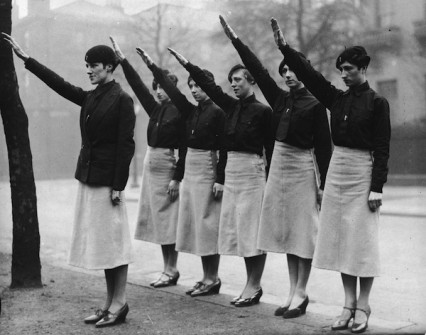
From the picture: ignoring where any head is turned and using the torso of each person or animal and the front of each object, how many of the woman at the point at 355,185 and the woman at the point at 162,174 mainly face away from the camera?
0

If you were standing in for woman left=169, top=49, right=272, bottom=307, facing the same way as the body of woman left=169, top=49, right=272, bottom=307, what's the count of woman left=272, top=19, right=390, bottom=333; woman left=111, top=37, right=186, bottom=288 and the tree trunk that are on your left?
1

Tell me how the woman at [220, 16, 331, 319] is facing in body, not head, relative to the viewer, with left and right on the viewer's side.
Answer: facing the viewer and to the left of the viewer

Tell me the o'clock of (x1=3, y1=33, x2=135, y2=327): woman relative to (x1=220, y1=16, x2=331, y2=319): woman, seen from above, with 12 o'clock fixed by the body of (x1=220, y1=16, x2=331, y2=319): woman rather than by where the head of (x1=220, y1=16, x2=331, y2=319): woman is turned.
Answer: (x1=3, y1=33, x2=135, y2=327): woman is roughly at 1 o'clock from (x1=220, y1=16, x2=331, y2=319): woman.

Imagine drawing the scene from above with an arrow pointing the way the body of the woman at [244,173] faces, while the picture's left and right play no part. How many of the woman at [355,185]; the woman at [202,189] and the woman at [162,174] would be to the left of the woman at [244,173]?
1

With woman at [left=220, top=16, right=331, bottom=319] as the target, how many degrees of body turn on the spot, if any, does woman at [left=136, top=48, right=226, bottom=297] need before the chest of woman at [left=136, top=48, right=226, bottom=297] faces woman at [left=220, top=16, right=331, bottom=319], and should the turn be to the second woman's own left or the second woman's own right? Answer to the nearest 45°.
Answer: approximately 90° to the second woman's own left

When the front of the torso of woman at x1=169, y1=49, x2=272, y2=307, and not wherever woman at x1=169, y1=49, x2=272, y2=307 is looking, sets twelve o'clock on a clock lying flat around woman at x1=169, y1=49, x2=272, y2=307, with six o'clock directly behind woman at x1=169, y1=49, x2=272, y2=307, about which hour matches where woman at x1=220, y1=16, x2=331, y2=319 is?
woman at x1=220, y1=16, x2=331, y2=319 is roughly at 9 o'clock from woman at x1=169, y1=49, x2=272, y2=307.

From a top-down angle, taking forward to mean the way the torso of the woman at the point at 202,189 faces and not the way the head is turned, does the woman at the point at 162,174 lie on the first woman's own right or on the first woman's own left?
on the first woman's own right

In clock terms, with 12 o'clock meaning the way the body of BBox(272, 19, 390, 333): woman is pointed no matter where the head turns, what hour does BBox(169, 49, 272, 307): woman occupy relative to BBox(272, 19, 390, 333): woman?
BBox(169, 49, 272, 307): woman is roughly at 3 o'clock from BBox(272, 19, 390, 333): woman.

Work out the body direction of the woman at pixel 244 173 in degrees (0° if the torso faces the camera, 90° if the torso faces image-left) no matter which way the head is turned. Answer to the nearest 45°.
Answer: approximately 45°
